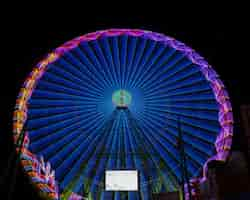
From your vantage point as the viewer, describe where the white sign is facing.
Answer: facing the viewer
